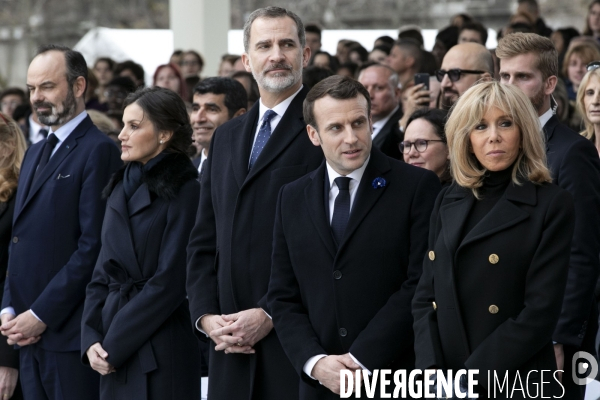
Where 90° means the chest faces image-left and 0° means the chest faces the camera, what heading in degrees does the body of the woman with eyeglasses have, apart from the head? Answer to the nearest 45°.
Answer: approximately 45°

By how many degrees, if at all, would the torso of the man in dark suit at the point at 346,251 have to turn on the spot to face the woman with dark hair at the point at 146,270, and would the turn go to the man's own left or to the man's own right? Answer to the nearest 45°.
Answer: approximately 90° to the man's own right

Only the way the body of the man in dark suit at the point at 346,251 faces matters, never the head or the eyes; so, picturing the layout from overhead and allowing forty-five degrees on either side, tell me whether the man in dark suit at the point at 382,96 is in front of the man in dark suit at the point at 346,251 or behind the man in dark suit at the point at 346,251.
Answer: behind

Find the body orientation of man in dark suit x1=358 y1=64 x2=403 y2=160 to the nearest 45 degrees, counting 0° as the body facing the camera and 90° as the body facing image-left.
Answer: approximately 45°

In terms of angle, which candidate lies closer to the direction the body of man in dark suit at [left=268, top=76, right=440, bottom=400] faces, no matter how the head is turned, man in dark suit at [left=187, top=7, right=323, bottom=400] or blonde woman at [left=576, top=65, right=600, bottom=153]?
the man in dark suit

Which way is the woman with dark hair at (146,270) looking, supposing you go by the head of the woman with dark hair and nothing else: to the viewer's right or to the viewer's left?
to the viewer's left

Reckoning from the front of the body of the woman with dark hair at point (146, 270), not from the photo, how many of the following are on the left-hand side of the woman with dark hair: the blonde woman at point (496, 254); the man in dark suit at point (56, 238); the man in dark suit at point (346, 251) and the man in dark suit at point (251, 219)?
3

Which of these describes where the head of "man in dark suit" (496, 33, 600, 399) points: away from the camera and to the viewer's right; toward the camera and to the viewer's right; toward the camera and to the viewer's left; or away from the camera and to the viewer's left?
toward the camera and to the viewer's left

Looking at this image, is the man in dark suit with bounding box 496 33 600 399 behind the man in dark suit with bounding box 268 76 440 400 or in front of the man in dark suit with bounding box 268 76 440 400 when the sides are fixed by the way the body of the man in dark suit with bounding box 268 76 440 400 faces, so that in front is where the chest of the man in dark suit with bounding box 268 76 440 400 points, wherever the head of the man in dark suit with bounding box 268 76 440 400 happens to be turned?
behind

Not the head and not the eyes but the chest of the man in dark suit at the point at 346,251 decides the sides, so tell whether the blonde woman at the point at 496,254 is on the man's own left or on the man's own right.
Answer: on the man's own left

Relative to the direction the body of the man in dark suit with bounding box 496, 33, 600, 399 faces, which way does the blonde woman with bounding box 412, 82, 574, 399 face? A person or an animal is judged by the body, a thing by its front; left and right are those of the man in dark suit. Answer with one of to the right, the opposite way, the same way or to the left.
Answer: the same way

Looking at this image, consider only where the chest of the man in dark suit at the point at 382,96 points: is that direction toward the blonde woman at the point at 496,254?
no

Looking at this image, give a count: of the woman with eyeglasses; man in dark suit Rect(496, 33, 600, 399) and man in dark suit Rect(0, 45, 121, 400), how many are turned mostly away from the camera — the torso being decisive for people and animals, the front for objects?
0

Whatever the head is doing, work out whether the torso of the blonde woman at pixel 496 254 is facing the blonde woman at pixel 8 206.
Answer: no

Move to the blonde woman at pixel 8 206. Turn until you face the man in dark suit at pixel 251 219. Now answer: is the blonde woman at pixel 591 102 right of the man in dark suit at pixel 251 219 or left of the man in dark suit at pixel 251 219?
left

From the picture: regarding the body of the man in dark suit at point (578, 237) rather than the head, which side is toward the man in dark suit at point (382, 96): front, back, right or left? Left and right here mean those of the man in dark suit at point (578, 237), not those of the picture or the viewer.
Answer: right

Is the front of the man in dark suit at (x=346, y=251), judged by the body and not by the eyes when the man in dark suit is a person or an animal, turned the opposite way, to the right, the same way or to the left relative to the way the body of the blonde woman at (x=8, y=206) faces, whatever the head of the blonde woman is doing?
the same way

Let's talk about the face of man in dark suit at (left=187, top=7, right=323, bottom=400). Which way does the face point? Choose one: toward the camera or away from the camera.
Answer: toward the camera

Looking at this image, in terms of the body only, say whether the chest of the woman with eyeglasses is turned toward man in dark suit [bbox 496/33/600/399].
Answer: no

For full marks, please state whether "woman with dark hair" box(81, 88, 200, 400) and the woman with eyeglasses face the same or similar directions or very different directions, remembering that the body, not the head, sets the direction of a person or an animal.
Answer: same or similar directions

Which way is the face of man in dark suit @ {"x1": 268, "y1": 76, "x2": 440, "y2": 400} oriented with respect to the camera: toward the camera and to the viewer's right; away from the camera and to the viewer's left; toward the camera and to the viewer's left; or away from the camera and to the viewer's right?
toward the camera and to the viewer's right

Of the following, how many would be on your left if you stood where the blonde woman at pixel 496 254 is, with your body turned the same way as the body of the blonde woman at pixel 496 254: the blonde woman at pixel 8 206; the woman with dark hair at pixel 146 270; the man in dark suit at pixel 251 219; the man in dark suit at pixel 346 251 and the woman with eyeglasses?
0
